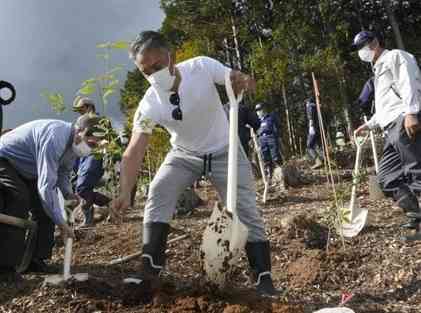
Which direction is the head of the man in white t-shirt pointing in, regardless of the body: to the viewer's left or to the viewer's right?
to the viewer's left

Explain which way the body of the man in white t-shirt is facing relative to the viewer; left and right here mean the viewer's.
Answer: facing the viewer

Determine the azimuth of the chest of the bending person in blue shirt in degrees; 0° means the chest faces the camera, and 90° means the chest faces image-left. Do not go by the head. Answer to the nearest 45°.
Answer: approximately 270°

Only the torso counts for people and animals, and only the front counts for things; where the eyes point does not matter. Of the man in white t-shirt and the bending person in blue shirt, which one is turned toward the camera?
the man in white t-shirt

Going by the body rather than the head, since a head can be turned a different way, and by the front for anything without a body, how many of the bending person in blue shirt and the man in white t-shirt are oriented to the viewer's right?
1

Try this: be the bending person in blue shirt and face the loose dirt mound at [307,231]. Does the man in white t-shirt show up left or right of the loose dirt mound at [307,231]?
right

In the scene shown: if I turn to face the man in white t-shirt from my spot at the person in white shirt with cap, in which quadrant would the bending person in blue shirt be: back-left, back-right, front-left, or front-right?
front-right

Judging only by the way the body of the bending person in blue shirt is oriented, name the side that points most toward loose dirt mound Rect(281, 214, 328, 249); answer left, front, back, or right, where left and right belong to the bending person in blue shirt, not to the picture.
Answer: front

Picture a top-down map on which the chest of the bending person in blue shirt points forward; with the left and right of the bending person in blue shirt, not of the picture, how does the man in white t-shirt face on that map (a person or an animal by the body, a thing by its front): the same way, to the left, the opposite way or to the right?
to the right

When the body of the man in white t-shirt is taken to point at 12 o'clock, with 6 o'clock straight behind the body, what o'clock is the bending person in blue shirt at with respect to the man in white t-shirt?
The bending person in blue shirt is roughly at 4 o'clock from the man in white t-shirt.

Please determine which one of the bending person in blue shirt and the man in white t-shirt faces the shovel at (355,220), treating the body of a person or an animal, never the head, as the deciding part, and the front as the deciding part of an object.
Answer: the bending person in blue shirt

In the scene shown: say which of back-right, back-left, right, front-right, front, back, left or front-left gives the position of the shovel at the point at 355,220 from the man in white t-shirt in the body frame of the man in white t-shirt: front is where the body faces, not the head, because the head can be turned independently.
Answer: back-left

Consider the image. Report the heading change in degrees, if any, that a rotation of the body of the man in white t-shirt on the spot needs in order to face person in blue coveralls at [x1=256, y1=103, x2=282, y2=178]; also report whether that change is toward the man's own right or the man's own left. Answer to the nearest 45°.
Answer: approximately 180°

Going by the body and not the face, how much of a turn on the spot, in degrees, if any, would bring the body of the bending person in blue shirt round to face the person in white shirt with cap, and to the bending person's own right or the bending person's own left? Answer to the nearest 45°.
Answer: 0° — they already face them

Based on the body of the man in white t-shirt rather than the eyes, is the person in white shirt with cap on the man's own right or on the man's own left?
on the man's own left

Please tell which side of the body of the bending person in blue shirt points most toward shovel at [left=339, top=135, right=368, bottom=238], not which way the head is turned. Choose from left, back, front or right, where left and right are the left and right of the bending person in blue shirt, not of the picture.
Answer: front
